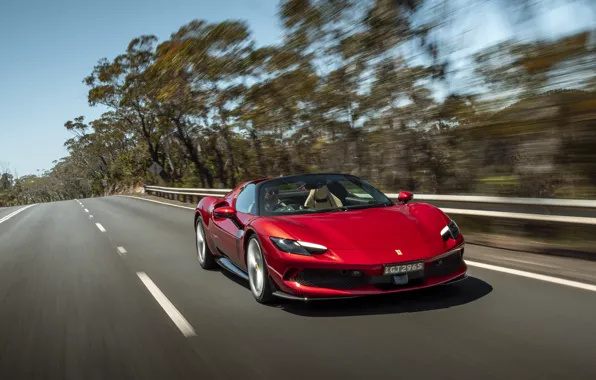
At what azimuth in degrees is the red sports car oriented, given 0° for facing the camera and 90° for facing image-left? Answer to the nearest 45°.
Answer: approximately 315°

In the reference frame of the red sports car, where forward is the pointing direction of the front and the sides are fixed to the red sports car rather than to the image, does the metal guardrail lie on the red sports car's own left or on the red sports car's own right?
on the red sports car's own left
